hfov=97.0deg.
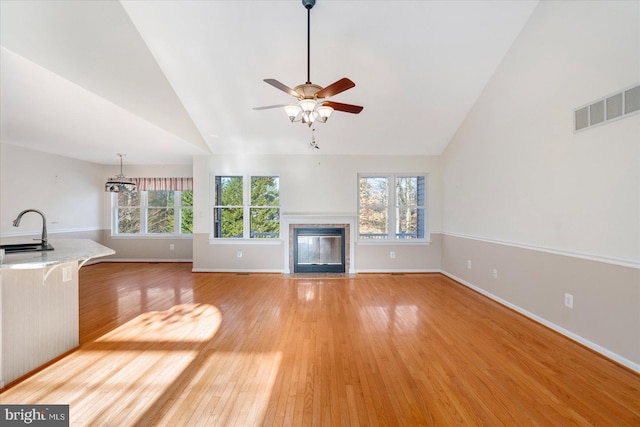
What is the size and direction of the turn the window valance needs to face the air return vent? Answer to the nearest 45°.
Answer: approximately 45° to its left

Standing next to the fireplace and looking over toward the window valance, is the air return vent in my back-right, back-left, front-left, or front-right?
back-left

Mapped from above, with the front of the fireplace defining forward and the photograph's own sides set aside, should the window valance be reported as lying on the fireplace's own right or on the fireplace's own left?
on the fireplace's own right

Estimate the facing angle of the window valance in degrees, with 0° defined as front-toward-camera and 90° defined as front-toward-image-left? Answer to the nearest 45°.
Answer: approximately 0°

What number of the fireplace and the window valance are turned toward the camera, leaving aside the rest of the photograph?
2

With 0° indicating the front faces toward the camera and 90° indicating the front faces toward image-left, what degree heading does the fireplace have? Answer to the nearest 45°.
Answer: approximately 0°
